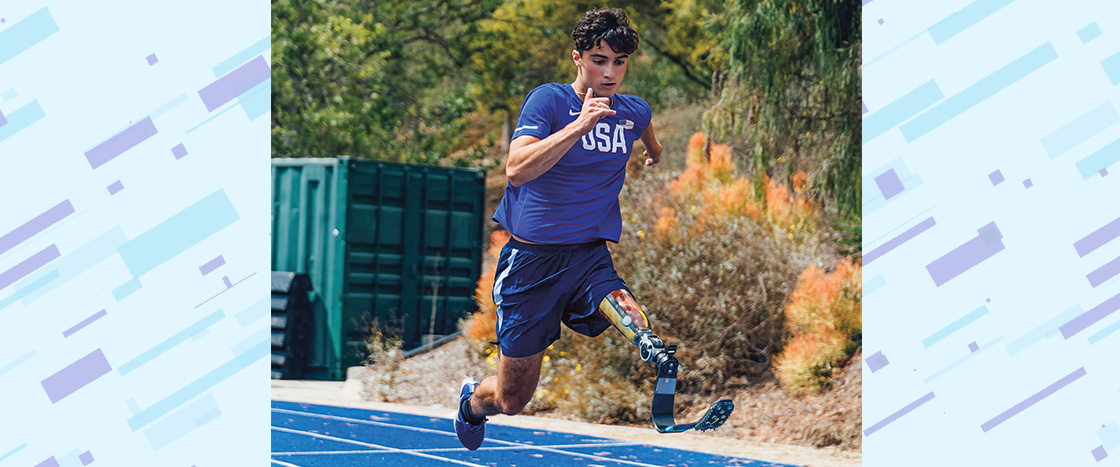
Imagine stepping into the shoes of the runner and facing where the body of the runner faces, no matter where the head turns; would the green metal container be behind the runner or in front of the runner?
behind

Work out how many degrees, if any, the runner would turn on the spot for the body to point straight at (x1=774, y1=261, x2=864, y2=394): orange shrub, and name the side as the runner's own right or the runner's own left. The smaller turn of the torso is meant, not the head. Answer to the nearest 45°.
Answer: approximately 135° to the runner's own left

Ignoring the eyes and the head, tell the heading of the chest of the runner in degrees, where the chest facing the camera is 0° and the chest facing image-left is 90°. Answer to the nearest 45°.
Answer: approximately 315°
